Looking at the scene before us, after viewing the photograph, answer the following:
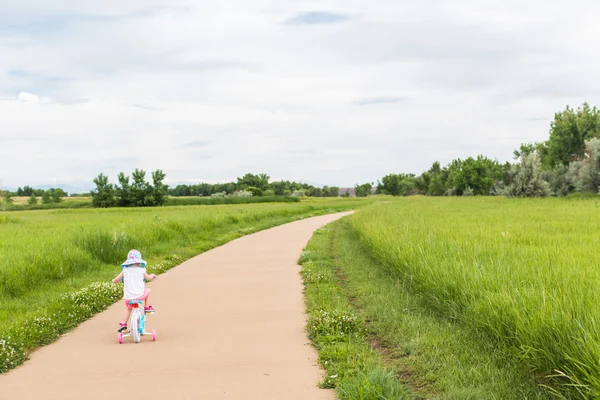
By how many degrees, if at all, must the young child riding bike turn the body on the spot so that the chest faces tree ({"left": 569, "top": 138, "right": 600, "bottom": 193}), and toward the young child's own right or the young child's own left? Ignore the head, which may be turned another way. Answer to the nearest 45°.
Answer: approximately 45° to the young child's own right

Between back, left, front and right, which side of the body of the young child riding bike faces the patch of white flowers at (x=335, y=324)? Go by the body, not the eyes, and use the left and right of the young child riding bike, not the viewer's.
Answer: right

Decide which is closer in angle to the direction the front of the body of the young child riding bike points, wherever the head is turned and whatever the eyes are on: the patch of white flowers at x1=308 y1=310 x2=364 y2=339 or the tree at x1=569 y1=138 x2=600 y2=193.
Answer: the tree

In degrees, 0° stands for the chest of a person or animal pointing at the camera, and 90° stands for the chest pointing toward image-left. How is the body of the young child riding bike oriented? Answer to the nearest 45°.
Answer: approximately 180°

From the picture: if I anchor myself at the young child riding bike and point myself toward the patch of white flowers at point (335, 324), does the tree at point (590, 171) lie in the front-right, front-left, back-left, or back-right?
front-left
